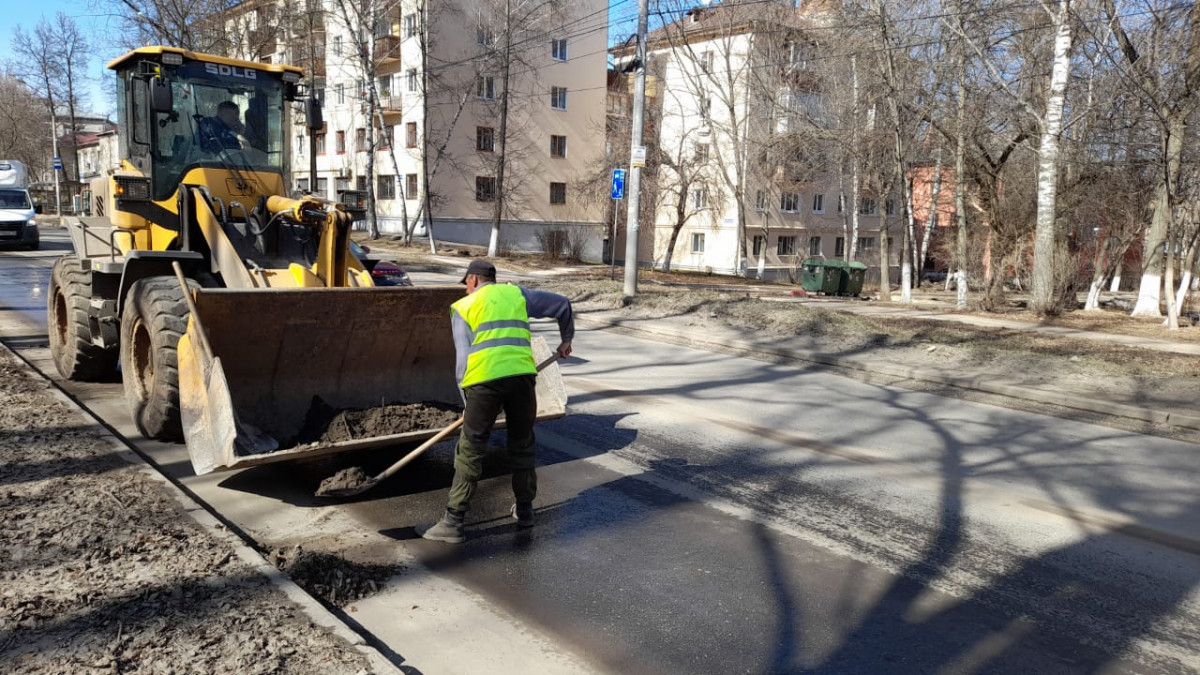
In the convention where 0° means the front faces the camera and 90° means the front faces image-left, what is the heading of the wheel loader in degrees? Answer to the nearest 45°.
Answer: approximately 315°

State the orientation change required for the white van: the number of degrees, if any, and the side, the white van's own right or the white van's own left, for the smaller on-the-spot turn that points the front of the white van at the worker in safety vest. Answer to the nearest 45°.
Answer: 0° — it already faces them

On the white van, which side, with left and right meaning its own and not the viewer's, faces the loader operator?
front

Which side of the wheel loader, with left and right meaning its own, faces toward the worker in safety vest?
front

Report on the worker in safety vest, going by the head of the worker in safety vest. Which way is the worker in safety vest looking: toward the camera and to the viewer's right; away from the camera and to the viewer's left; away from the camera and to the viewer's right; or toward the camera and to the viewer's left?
away from the camera and to the viewer's left

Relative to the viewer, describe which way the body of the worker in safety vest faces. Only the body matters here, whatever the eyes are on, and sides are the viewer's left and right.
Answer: facing away from the viewer and to the left of the viewer

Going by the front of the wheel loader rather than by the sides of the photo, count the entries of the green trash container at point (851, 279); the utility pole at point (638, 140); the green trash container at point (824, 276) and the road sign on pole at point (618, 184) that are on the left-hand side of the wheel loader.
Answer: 4

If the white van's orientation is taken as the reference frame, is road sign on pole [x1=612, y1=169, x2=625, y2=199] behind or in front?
in front

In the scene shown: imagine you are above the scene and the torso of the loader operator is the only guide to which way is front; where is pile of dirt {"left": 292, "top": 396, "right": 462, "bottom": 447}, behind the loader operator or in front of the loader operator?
in front

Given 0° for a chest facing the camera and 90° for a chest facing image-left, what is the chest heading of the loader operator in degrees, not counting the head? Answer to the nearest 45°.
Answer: approximately 315°

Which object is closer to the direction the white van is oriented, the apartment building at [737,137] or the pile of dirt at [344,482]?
the pile of dirt

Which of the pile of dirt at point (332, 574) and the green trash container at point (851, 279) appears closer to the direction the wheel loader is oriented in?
the pile of dirt

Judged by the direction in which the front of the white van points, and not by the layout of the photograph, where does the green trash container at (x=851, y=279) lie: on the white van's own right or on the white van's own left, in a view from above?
on the white van's own left

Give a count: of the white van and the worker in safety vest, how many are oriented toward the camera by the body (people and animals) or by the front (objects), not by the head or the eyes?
1

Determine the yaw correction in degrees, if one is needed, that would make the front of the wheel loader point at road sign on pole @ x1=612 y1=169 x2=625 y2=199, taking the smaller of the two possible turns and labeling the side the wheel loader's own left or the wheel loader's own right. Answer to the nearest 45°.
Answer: approximately 90° to the wheel loader's own left

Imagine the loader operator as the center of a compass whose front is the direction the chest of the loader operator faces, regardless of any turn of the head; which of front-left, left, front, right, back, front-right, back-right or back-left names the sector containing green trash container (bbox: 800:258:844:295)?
left

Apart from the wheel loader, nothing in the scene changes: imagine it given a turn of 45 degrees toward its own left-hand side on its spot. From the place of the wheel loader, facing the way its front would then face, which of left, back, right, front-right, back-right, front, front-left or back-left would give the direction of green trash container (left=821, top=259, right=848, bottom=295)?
front-left

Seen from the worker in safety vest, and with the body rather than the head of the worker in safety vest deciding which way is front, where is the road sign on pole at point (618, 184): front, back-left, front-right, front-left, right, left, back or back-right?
front-right
